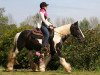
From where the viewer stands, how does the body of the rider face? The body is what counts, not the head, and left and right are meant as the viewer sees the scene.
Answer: facing to the right of the viewer

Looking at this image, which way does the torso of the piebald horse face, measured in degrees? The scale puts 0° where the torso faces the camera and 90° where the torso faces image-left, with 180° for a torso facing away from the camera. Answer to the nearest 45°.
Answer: approximately 270°
